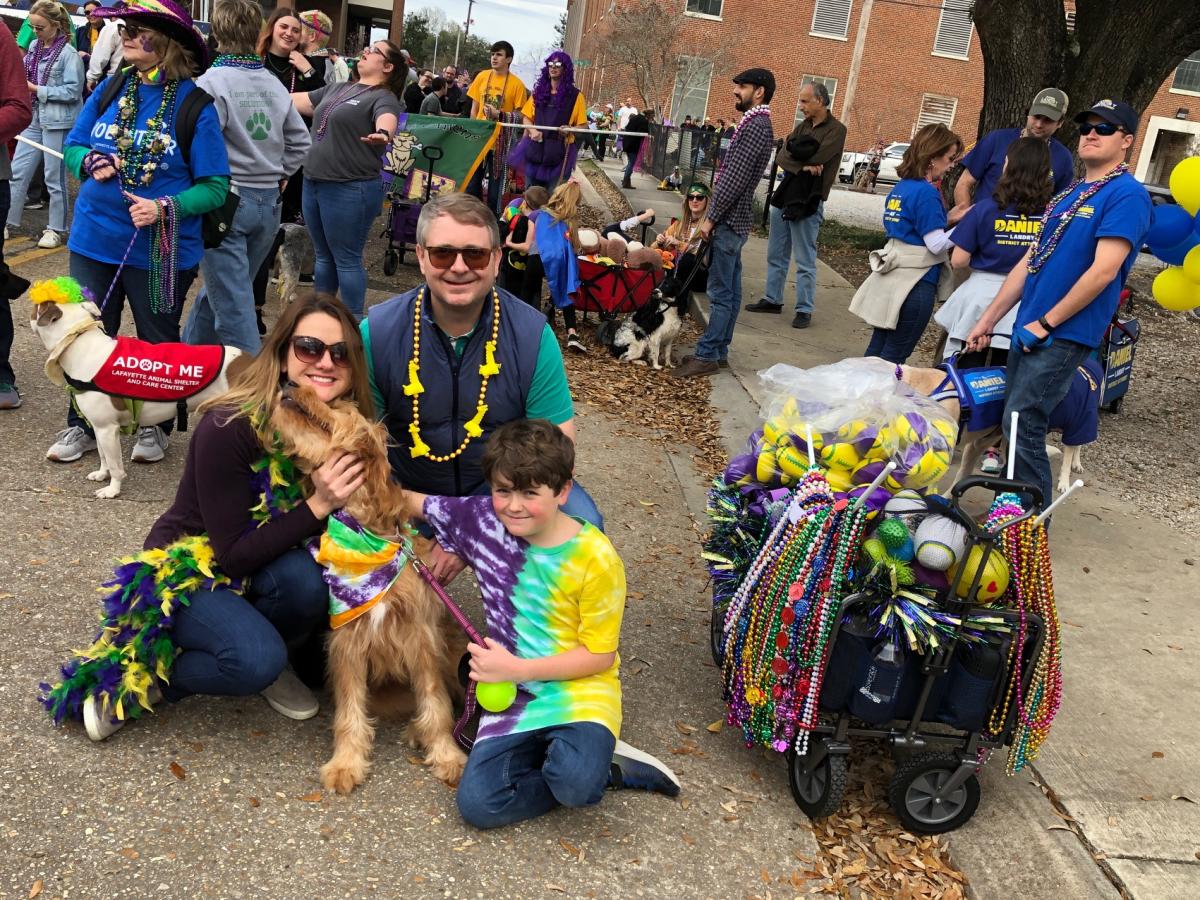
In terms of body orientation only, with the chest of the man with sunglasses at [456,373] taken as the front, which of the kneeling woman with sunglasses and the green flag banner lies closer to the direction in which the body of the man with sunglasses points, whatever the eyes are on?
the kneeling woman with sunglasses

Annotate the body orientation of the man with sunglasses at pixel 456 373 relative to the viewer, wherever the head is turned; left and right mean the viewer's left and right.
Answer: facing the viewer

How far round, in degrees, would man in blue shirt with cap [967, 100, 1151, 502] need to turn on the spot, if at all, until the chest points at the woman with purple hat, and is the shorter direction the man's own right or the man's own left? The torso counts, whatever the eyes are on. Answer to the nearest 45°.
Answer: approximately 45° to the man's own right

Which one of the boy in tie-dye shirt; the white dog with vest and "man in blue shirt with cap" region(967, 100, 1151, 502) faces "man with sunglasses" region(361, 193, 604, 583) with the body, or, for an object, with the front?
the man in blue shirt with cap

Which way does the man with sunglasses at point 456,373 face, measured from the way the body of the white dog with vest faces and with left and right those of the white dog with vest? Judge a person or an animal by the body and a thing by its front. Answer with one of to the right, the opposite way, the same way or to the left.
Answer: to the left

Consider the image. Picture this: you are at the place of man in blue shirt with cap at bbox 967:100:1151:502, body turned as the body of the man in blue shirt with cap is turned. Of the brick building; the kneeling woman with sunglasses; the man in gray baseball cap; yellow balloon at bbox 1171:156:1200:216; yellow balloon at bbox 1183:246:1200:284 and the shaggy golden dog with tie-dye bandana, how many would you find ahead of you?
2

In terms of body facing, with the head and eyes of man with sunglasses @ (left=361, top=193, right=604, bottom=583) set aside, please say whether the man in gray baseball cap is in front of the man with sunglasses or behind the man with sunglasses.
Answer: behind

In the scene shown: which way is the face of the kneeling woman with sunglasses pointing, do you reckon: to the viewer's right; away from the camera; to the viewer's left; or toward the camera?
toward the camera

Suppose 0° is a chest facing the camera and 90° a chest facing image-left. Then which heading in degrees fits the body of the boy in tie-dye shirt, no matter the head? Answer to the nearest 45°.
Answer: approximately 45°

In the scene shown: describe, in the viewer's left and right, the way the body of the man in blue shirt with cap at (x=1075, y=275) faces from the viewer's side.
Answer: facing the viewer and to the left of the viewer

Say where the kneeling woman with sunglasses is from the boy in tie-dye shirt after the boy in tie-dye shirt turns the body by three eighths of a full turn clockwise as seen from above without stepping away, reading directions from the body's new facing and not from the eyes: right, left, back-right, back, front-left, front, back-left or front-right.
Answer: left

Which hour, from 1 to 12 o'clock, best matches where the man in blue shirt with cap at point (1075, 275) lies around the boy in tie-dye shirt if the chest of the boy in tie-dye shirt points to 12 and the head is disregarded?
The man in blue shirt with cap is roughly at 6 o'clock from the boy in tie-dye shirt.

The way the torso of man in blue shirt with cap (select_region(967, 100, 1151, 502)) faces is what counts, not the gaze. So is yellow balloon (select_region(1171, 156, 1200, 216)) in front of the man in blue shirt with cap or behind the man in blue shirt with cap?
behind

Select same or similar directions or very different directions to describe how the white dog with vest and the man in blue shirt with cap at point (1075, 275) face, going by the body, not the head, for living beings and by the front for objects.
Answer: same or similar directions

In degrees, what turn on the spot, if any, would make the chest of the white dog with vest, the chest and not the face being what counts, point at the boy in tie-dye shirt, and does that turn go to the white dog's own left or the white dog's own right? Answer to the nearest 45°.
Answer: approximately 135° to the white dog's own left

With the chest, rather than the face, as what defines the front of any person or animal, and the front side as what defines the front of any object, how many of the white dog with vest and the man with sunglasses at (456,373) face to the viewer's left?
1

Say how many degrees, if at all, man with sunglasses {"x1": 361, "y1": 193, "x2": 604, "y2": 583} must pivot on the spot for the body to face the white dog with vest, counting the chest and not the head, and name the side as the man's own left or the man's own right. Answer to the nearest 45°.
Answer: approximately 135° to the man's own right

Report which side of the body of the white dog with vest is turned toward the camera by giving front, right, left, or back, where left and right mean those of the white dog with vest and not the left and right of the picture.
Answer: left
